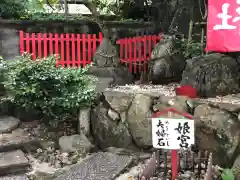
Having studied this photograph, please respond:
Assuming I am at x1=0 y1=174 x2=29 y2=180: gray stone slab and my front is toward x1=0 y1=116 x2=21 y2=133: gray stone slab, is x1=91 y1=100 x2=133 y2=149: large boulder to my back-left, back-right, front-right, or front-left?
front-right

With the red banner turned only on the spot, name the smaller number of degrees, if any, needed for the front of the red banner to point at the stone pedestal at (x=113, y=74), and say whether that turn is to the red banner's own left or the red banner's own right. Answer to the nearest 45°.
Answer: approximately 135° to the red banner's own right

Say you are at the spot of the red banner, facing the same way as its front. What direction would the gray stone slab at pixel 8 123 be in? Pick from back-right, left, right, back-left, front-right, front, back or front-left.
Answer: right

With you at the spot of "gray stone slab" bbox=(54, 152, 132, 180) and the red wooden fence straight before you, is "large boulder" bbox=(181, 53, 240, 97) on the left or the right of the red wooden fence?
right

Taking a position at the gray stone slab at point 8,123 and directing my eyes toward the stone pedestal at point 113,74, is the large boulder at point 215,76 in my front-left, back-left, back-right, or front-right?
front-right

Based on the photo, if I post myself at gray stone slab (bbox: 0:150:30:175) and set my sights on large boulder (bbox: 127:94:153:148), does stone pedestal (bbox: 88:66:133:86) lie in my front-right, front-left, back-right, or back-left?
front-left

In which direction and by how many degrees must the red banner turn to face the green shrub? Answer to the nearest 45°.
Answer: approximately 90° to its right

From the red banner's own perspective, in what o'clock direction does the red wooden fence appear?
The red wooden fence is roughly at 5 o'clock from the red banner.

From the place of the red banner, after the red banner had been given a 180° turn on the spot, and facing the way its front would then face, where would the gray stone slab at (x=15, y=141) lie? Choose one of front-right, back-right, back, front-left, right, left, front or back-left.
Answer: left

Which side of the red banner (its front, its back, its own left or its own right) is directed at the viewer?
front
